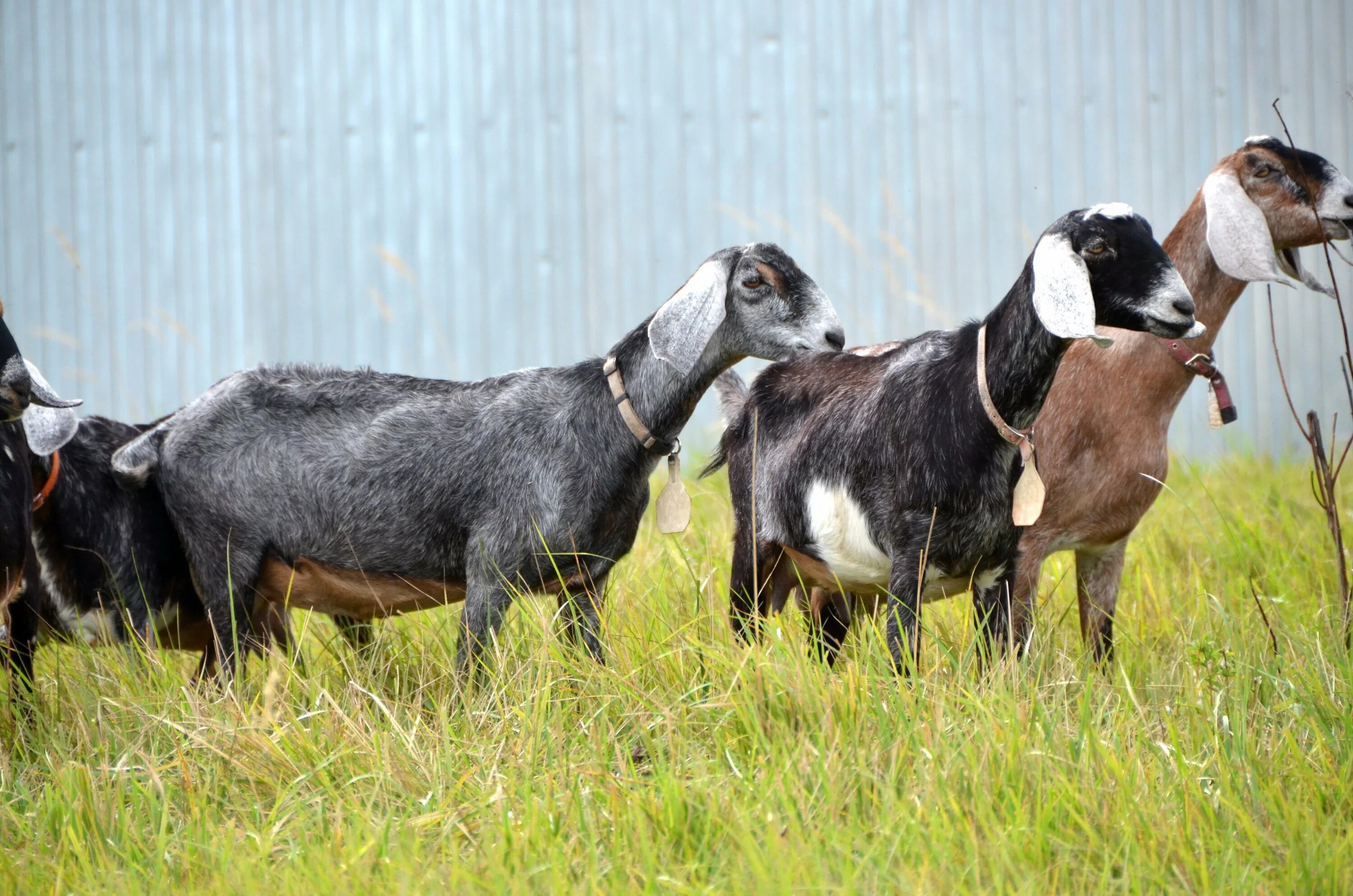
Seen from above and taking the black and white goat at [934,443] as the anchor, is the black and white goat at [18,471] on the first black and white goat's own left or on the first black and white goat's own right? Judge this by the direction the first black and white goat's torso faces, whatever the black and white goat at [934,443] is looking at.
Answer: on the first black and white goat's own right

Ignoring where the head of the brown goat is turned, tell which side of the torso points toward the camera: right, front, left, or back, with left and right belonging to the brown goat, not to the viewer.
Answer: right

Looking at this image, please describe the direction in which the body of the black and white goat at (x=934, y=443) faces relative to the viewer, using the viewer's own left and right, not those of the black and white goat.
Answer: facing the viewer and to the right of the viewer

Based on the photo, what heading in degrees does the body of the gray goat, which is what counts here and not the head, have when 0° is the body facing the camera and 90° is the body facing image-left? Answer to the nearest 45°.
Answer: approximately 270°

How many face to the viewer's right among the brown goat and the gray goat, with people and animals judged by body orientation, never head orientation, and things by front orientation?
2

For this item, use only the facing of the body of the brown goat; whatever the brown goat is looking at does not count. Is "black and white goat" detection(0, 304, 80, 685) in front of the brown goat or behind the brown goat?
behind
